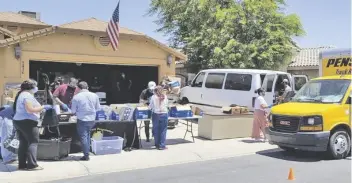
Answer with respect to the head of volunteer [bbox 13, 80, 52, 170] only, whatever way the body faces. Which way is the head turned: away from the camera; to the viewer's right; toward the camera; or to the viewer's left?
to the viewer's right

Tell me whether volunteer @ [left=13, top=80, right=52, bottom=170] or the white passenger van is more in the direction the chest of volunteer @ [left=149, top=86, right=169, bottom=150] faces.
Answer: the white passenger van

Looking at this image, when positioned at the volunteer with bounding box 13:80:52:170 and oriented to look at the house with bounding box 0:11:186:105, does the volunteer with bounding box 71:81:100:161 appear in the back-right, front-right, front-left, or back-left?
front-right

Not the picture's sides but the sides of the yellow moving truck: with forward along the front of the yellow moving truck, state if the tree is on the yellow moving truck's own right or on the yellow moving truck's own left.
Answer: on the yellow moving truck's own right

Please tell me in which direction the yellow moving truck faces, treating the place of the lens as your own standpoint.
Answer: facing the viewer and to the left of the viewer

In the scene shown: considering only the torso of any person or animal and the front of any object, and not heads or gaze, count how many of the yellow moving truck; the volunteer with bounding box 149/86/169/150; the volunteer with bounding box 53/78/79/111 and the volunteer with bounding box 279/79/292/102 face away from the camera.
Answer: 1

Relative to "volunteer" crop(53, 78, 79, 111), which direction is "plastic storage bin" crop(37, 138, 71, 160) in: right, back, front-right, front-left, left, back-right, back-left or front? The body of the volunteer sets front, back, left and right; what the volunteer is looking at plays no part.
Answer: front-right

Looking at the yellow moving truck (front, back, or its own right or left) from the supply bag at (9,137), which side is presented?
front

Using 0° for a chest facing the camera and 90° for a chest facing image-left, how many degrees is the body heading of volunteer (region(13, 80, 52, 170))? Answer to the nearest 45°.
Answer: approximately 270°

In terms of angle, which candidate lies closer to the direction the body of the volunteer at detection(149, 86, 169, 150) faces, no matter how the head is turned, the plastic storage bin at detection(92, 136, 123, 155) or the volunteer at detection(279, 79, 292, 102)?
the volunteer
